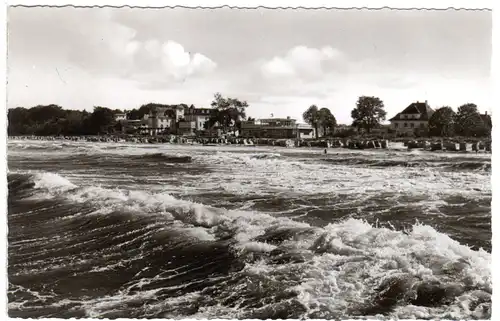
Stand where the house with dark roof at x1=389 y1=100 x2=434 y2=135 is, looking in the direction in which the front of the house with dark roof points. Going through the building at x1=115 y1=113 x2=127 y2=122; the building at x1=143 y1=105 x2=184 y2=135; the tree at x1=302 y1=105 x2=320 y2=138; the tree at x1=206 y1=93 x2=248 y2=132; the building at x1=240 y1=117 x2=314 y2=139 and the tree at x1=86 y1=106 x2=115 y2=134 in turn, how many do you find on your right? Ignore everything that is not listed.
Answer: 6

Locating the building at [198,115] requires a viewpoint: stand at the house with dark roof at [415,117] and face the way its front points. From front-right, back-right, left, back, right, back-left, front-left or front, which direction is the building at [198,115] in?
right

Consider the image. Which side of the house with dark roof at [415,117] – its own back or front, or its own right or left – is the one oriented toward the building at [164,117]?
right

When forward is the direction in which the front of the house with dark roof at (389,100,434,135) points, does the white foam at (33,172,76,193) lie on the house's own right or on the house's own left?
on the house's own right

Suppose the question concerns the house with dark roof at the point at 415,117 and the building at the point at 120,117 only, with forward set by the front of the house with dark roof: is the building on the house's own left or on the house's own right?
on the house's own right

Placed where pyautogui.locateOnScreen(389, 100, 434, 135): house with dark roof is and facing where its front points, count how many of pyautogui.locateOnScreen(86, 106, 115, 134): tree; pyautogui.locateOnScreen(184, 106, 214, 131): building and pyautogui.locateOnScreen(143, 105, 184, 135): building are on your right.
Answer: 3

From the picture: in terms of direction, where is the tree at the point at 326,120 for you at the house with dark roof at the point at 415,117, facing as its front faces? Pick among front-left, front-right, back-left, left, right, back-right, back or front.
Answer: right

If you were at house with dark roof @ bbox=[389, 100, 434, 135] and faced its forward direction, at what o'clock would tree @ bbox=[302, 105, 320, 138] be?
The tree is roughly at 3 o'clock from the house with dark roof.

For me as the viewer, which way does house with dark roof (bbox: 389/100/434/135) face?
facing the viewer
